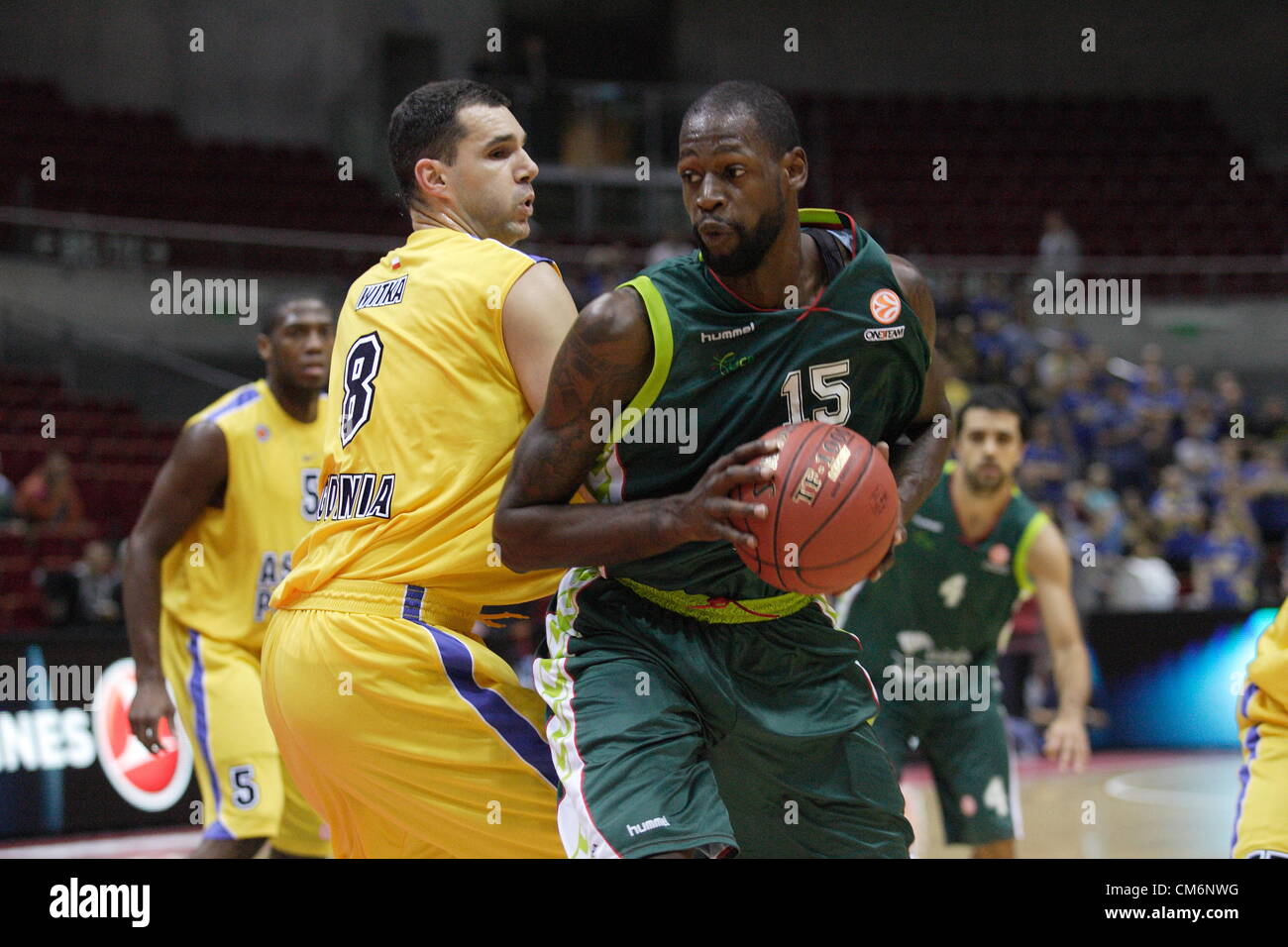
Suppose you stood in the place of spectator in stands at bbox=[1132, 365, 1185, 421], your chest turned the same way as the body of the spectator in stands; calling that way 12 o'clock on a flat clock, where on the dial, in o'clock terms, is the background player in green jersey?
The background player in green jersey is roughly at 12 o'clock from the spectator in stands.

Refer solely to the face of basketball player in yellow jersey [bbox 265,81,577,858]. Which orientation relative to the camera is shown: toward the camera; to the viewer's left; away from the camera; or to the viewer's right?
to the viewer's right

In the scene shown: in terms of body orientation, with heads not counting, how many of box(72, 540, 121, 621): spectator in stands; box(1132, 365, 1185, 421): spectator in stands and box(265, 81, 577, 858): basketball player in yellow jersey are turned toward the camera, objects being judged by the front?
2

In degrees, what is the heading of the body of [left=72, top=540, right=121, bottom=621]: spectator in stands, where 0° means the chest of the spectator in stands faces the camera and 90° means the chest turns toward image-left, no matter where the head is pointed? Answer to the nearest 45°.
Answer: approximately 0°
